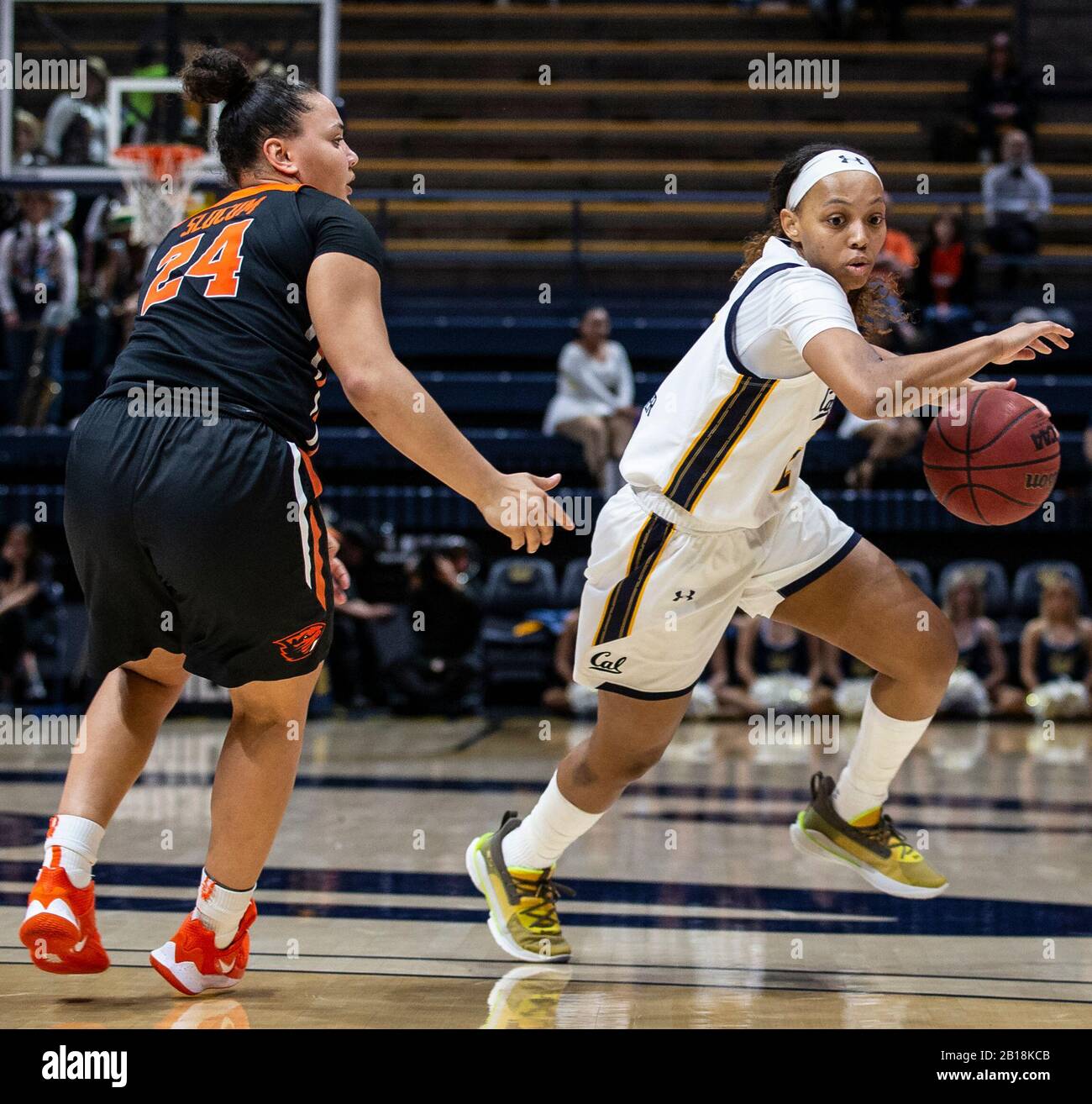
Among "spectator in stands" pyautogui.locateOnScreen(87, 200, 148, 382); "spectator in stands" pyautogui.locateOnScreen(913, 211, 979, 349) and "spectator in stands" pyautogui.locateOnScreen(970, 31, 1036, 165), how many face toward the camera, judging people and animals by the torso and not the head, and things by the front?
3

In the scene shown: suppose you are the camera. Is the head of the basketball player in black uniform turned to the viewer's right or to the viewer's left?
to the viewer's right

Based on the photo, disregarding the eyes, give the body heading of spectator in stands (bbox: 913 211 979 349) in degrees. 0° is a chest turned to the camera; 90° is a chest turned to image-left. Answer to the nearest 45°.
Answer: approximately 0°

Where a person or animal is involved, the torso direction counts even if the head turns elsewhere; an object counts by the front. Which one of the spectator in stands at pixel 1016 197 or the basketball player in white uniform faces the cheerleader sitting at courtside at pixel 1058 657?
the spectator in stands at pixel 1016 197

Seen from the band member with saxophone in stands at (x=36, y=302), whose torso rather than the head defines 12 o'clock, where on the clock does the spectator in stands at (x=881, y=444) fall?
the spectator in stands at (x=881, y=444) is roughly at 10 o'clock from the band member with saxophone in stands at (x=36, y=302).

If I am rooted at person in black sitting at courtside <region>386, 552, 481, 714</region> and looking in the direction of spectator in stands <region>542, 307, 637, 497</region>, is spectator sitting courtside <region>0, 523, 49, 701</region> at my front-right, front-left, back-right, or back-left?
back-left

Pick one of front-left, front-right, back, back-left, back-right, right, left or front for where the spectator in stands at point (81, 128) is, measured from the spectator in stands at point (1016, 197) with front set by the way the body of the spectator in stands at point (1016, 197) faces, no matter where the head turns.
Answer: front-right

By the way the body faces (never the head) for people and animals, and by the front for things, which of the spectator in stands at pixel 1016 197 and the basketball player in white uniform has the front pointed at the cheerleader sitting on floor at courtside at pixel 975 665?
the spectator in stands at pixel 1016 197
